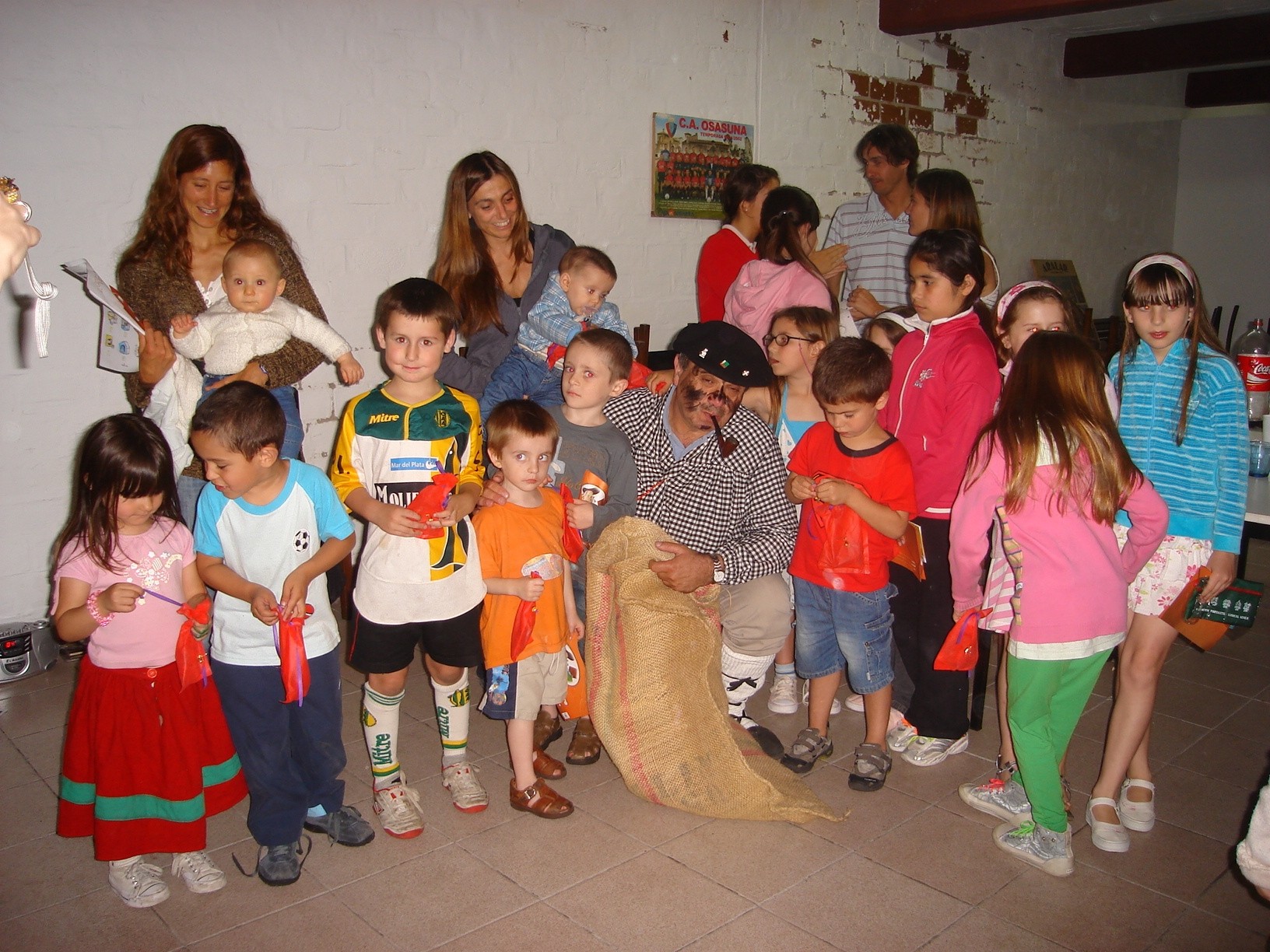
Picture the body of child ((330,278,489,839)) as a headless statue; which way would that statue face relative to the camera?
toward the camera

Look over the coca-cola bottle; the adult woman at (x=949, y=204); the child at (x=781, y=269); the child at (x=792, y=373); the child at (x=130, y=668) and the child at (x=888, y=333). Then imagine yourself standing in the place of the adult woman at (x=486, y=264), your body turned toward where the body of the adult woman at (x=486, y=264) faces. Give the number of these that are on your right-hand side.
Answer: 1

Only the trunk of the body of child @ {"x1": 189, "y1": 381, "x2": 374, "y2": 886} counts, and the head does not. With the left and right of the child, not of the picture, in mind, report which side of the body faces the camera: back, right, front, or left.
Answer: front

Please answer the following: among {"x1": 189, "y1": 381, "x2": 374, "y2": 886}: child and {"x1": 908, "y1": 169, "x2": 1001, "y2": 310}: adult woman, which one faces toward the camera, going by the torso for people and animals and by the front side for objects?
the child

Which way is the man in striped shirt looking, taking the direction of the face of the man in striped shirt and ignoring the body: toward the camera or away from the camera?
toward the camera

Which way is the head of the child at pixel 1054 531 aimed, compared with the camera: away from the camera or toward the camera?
away from the camera

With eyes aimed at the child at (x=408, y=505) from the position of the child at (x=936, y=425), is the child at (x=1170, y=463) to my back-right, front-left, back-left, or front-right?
back-left

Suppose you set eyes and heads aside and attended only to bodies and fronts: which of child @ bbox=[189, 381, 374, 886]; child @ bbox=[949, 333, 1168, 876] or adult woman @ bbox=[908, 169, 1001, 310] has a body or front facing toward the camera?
child @ bbox=[189, 381, 374, 886]

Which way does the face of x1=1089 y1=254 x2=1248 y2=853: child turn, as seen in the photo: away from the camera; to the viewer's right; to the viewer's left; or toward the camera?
toward the camera

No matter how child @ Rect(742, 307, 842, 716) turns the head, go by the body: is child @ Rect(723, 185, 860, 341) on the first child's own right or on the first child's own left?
on the first child's own right

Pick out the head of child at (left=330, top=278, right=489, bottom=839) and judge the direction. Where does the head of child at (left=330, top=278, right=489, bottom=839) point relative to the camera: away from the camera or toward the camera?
toward the camera

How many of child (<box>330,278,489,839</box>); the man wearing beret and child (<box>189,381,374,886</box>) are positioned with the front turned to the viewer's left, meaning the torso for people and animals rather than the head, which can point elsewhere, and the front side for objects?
0

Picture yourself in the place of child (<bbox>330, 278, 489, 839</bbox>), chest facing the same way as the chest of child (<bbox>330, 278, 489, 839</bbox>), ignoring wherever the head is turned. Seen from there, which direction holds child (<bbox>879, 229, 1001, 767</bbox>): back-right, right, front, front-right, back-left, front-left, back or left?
left
